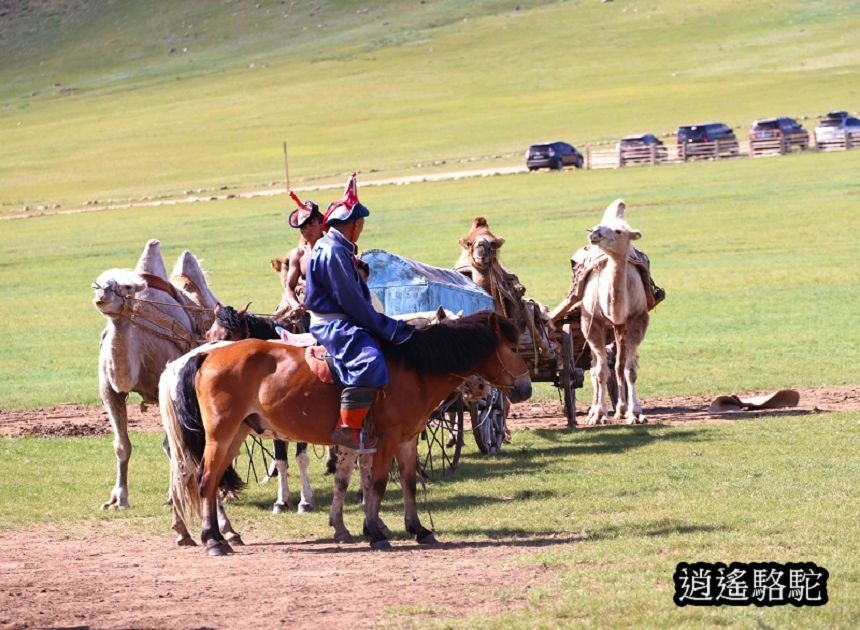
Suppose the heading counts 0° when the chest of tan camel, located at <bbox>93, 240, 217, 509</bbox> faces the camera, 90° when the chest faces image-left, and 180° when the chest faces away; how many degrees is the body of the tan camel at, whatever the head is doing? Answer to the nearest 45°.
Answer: approximately 45°

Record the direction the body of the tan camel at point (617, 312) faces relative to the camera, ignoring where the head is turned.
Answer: toward the camera

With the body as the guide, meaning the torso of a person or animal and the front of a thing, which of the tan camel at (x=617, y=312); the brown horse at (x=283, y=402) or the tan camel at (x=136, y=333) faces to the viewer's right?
the brown horse

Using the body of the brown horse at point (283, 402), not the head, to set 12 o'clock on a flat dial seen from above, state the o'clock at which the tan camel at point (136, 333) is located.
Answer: The tan camel is roughly at 8 o'clock from the brown horse.

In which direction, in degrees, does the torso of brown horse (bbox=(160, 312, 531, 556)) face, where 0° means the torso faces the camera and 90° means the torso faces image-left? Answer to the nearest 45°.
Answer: approximately 270°

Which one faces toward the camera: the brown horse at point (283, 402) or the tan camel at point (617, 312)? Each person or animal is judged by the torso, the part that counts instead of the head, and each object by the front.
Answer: the tan camel

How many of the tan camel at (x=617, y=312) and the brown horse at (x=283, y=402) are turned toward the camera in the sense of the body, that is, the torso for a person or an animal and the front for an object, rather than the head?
1

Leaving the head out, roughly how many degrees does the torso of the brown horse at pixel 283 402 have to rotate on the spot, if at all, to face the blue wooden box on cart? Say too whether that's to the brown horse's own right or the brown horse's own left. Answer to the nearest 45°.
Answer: approximately 90° to the brown horse's own left

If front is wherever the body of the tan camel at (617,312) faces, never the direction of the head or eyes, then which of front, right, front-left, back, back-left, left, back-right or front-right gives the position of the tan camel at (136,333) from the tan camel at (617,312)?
front-right

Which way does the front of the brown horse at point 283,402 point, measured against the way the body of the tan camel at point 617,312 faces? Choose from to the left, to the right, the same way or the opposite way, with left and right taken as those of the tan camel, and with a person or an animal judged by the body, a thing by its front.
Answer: to the left

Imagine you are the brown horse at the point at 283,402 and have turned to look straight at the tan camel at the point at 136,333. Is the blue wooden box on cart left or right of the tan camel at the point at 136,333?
right

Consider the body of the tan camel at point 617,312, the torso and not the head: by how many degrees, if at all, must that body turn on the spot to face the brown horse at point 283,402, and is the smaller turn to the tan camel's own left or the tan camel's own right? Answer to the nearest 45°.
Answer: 0° — it already faces it
